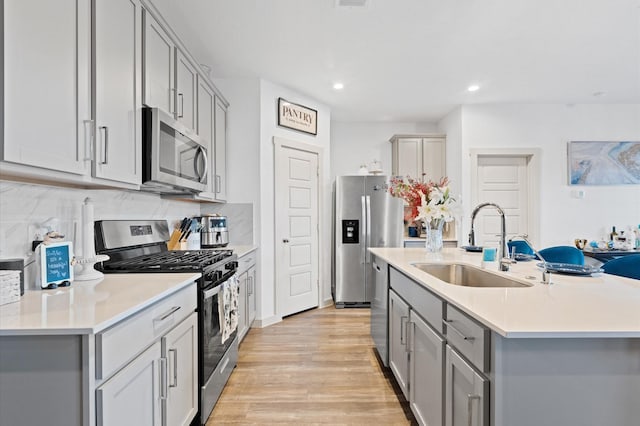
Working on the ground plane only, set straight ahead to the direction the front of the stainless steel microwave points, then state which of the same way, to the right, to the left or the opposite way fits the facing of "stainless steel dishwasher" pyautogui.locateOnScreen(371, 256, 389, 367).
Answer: the opposite way

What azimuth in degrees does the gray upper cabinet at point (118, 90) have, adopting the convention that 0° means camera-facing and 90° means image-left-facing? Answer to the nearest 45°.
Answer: approximately 315°

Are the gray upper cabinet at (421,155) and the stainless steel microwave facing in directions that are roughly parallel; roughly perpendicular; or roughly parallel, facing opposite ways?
roughly perpendicular

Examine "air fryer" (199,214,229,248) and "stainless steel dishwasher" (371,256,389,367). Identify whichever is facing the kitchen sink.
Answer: the air fryer

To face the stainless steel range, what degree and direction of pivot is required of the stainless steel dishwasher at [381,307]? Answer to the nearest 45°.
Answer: approximately 45° to its left

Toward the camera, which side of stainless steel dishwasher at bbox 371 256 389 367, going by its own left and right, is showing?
left
